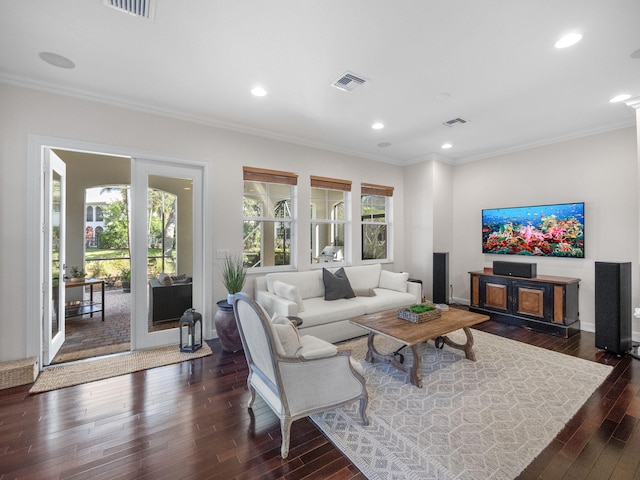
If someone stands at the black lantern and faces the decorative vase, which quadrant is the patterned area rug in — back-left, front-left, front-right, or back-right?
front-right

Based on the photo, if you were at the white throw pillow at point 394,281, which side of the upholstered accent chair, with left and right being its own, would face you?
front

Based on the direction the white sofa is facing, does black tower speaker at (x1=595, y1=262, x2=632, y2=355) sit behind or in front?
in front

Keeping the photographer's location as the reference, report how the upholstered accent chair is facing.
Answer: facing away from the viewer and to the right of the viewer

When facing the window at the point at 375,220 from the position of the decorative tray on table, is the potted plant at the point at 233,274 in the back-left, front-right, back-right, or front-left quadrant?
front-left

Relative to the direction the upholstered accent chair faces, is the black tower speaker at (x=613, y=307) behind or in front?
in front

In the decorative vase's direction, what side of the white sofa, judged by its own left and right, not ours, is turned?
right

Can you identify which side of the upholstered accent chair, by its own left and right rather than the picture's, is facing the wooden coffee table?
front

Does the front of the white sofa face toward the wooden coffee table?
yes

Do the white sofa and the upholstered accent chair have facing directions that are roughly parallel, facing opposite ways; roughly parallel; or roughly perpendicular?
roughly perpendicular

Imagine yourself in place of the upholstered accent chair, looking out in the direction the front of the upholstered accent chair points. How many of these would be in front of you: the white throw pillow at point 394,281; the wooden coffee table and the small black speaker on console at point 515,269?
3

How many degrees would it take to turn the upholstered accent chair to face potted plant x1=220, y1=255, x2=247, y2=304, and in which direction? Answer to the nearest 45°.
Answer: approximately 90° to its left

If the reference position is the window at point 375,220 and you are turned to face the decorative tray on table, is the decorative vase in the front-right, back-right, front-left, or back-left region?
front-right

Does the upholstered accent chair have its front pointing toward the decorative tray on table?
yes

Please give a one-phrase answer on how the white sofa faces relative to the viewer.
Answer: facing the viewer and to the right of the viewer

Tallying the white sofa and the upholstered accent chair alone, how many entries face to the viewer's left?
0

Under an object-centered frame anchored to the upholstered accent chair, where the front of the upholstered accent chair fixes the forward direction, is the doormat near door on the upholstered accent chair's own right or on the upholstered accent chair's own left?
on the upholstered accent chair's own left
